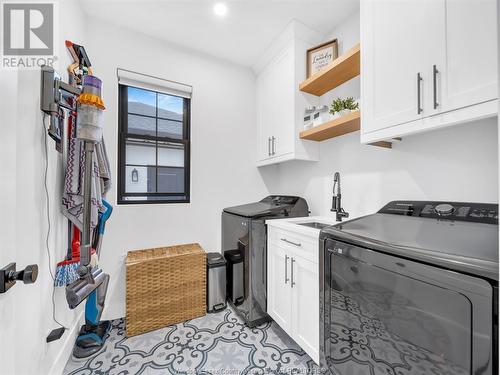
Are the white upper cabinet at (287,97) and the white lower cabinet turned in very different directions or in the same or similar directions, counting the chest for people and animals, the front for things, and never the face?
same or similar directions

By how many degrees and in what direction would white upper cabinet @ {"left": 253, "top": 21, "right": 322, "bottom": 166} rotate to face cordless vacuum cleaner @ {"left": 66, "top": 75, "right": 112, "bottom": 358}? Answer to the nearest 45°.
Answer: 0° — it already faces it

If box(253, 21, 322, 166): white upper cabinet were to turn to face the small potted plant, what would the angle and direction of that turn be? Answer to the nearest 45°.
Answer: approximately 90° to its left

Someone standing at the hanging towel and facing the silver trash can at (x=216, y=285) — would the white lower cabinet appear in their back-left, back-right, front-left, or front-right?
front-right

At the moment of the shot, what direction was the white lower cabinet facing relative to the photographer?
facing the viewer and to the left of the viewer

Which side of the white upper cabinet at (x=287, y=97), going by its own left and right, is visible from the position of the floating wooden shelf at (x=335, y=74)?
left

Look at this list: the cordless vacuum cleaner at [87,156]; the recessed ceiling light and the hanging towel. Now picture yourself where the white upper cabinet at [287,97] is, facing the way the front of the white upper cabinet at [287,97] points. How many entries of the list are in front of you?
3

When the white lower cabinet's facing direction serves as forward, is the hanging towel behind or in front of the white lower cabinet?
in front

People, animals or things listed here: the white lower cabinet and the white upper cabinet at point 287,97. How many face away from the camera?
0

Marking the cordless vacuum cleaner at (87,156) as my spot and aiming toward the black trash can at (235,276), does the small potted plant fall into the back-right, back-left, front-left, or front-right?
front-right
